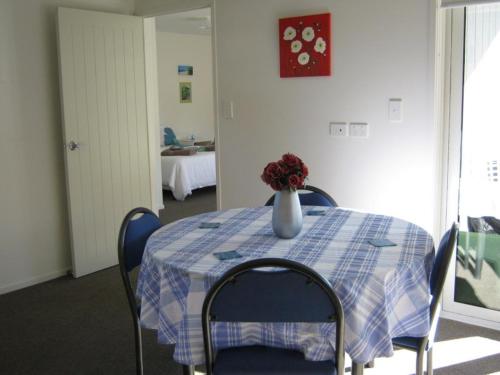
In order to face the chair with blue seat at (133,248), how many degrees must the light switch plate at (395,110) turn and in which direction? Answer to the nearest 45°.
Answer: approximately 45° to its right

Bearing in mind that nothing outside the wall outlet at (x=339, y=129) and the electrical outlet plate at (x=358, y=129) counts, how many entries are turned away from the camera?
0

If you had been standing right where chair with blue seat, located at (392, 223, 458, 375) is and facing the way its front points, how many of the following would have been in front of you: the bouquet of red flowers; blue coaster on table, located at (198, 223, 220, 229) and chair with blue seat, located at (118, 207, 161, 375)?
3

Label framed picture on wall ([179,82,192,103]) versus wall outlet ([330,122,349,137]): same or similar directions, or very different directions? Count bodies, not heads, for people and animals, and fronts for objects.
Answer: same or similar directions

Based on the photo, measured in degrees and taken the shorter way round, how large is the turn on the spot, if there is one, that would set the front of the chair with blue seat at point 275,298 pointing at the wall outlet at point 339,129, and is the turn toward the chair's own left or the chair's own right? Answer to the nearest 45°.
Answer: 0° — it already faces it

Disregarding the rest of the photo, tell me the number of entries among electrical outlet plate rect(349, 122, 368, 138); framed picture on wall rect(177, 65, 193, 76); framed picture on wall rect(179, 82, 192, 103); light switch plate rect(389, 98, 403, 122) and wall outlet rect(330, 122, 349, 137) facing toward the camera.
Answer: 5

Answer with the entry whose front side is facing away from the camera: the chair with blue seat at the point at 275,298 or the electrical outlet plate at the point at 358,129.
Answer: the chair with blue seat

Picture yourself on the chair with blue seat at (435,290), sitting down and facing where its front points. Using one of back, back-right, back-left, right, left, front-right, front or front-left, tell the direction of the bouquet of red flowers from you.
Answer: front

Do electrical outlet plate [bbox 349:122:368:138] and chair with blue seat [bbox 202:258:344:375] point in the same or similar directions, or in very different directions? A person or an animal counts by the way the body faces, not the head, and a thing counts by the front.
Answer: very different directions

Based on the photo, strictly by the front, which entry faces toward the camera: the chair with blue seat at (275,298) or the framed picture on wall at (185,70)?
the framed picture on wall

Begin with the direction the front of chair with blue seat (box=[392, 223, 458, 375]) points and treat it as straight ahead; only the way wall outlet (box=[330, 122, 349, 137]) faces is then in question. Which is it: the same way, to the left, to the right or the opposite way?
to the left

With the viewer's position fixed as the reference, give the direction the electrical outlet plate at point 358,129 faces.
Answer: facing the viewer

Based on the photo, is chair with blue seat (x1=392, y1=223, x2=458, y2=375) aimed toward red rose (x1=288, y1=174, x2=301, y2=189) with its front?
yes

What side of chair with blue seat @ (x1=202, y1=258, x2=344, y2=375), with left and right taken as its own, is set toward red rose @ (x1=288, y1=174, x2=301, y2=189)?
front

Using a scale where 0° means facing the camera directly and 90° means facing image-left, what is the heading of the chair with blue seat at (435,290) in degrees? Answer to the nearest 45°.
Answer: approximately 90°

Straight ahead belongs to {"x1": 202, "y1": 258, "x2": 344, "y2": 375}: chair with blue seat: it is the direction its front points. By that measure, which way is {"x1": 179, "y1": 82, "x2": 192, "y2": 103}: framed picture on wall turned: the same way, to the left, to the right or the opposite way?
the opposite way

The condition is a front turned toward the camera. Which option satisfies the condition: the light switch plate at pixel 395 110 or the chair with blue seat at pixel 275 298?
the light switch plate

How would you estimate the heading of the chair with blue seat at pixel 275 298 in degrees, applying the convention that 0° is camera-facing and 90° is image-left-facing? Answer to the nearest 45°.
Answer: approximately 180°

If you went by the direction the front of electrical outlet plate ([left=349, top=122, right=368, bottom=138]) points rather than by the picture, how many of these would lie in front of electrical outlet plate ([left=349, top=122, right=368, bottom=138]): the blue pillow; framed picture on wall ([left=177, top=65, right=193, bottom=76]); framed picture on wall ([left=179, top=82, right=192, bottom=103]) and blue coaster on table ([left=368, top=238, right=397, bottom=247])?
1

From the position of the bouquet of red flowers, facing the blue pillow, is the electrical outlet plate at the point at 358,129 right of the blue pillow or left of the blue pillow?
right

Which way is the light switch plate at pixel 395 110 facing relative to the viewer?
toward the camera
